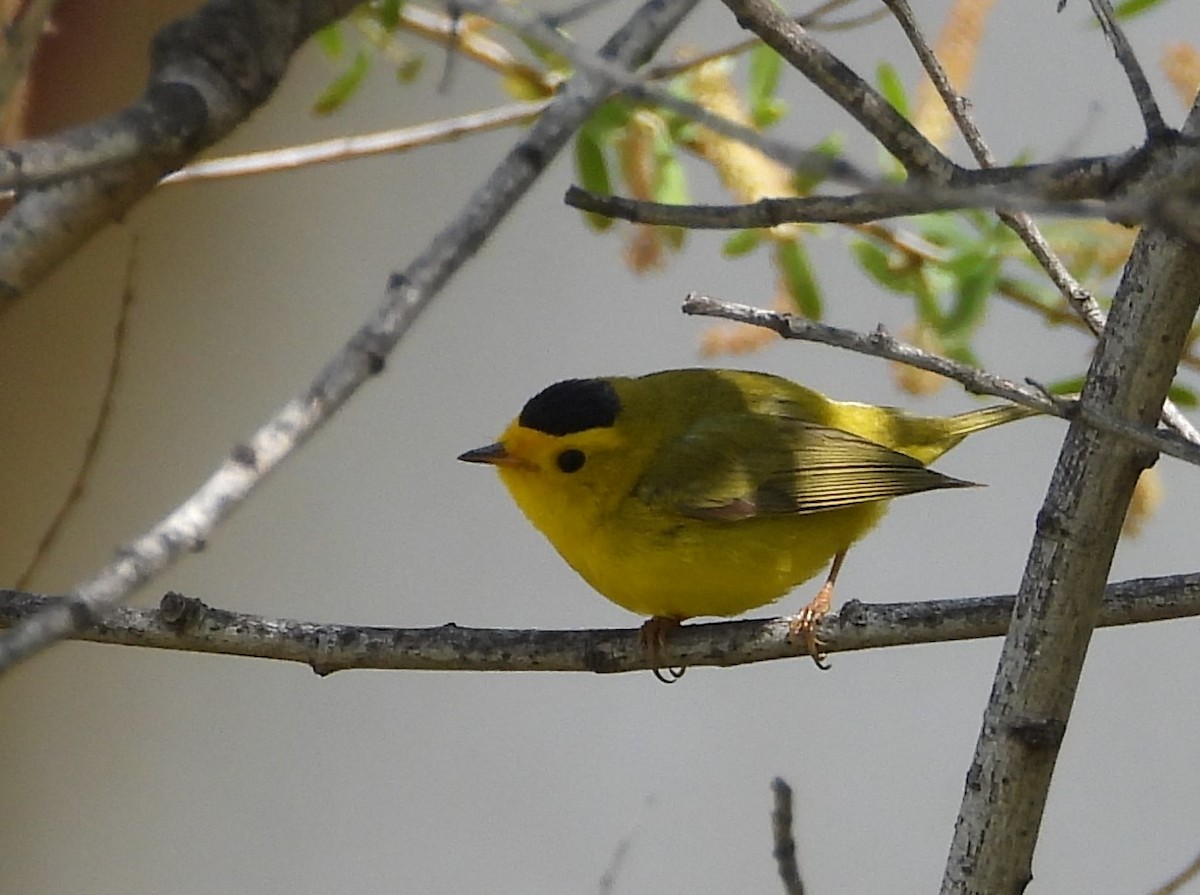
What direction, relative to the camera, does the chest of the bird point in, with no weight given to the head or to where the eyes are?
to the viewer's left
